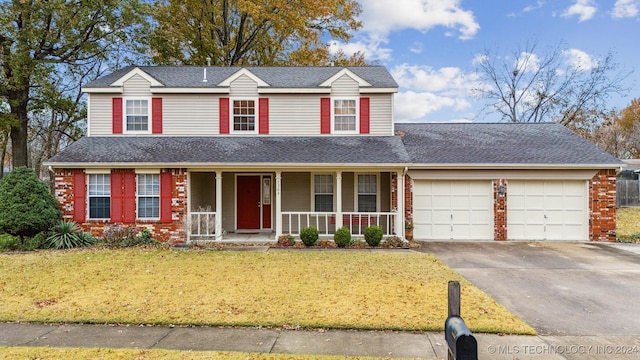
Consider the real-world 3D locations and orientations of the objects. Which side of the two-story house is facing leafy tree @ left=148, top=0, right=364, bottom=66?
back

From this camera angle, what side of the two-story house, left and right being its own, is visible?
front

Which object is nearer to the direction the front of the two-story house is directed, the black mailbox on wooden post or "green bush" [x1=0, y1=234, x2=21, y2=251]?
the black mailbox on wooden post

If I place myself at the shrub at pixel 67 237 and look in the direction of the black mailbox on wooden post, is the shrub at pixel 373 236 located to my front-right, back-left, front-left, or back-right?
front-left

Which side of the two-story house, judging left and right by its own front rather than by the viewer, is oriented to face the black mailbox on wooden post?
front

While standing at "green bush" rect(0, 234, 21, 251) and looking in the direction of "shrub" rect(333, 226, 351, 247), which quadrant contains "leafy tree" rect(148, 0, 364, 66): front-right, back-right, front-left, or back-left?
front-left

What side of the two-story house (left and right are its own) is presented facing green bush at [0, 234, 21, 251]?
right
